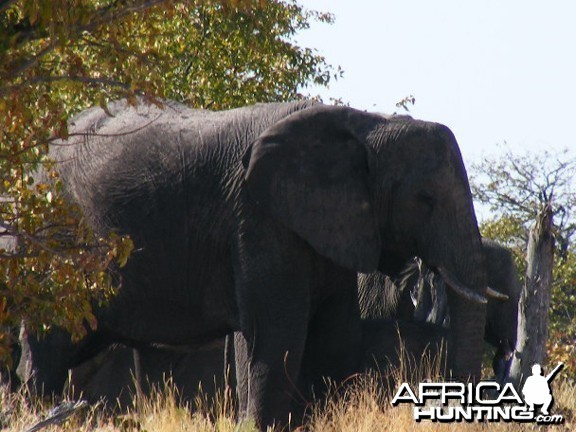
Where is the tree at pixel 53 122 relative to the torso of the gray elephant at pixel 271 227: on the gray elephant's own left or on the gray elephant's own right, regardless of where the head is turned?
on the gray elephant's own right

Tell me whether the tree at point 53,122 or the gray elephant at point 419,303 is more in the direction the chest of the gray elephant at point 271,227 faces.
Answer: the gray elephant

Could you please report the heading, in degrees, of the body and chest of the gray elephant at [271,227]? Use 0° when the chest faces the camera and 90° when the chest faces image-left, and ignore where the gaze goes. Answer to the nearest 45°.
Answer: approximately 270°

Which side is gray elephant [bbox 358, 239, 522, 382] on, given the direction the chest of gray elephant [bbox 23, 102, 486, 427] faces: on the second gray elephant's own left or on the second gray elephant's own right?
on the second gray elephant's own left
